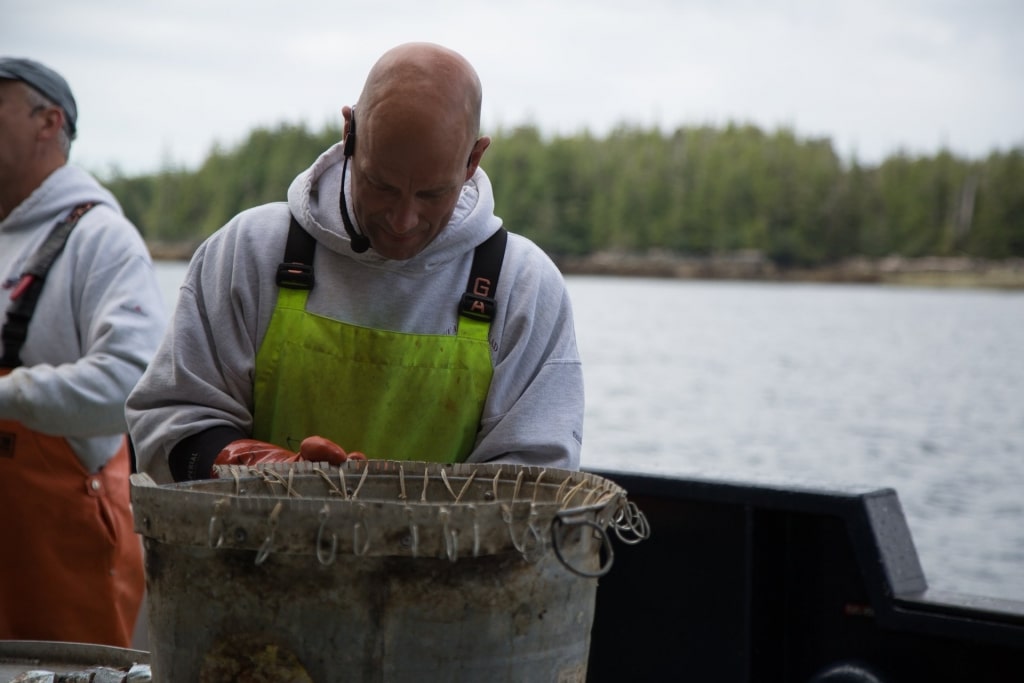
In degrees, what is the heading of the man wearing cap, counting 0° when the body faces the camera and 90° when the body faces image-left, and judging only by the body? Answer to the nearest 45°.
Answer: approximately 45°

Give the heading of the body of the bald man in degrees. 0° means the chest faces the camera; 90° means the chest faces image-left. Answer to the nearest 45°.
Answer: approximately 0°

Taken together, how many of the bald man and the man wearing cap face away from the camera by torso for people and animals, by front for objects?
0
